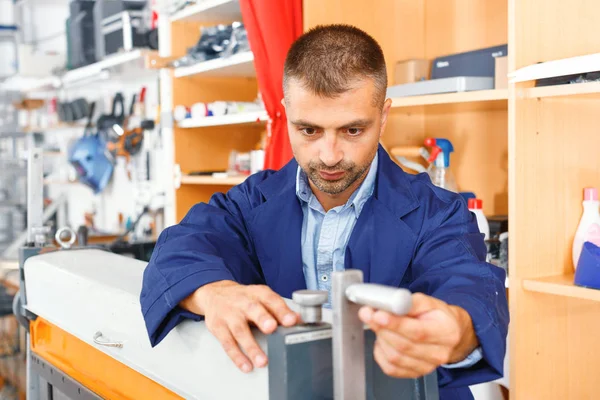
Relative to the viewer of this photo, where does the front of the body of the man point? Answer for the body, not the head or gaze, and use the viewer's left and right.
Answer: facing the viewer

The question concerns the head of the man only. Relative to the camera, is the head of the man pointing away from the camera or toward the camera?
toward the camera

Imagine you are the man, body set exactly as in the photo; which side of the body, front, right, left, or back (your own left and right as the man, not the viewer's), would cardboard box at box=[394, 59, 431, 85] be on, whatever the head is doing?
back

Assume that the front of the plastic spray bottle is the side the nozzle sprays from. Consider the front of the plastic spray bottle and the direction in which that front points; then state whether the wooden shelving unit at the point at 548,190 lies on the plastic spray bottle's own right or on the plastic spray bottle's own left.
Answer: on the plastic spray bottle's own left

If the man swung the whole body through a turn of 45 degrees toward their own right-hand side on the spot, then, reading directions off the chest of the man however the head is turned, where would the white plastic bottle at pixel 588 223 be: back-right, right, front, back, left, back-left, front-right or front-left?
back

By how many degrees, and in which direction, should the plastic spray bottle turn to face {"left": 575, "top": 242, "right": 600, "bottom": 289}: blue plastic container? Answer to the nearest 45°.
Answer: approximately 135° to its left

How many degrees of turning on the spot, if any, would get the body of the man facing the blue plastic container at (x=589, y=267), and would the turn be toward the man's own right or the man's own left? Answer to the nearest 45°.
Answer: approximately 135° to the man's own left

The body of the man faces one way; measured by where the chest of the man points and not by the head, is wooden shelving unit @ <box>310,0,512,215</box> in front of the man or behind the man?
behind

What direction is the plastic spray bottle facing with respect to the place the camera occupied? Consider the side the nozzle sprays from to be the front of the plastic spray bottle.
facing to the left of the viewer

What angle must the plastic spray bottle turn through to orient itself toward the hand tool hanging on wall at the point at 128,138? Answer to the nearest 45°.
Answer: approximately 45° to its right

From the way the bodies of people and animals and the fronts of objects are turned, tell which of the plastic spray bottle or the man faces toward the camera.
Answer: the man

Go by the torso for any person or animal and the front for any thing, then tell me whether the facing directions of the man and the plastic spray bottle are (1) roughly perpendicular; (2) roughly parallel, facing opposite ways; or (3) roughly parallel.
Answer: roughly perpendicular
